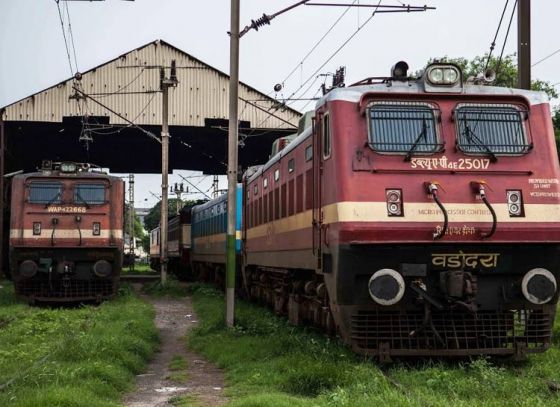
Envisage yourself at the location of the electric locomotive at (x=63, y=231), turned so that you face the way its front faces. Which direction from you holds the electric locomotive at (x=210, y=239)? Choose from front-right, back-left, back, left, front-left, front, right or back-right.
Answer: back-left

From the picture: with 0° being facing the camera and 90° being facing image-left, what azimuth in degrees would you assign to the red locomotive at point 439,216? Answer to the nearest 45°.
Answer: approximately 0°

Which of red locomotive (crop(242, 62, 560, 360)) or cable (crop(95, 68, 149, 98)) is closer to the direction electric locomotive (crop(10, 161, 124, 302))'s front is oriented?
the red locomotive

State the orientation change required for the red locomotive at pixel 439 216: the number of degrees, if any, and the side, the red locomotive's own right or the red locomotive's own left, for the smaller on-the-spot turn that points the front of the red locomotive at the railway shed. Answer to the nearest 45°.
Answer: approximately 135° to the red locomotive's own right

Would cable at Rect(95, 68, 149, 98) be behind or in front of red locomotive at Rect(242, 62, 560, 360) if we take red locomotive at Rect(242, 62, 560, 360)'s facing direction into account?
behind

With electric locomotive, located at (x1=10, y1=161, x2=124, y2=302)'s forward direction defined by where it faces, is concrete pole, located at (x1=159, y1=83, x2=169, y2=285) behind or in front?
behind

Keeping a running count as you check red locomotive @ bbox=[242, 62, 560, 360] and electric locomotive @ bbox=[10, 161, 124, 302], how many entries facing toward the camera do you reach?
2

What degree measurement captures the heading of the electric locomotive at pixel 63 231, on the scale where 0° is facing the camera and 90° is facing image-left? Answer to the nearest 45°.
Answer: approximately 0°

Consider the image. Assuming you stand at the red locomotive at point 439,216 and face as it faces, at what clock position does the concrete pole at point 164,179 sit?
The concrete pole is roughly at 5 o'clock from the red locomotive.

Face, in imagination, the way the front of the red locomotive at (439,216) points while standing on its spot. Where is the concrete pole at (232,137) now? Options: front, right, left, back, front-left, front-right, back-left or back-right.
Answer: back-right
